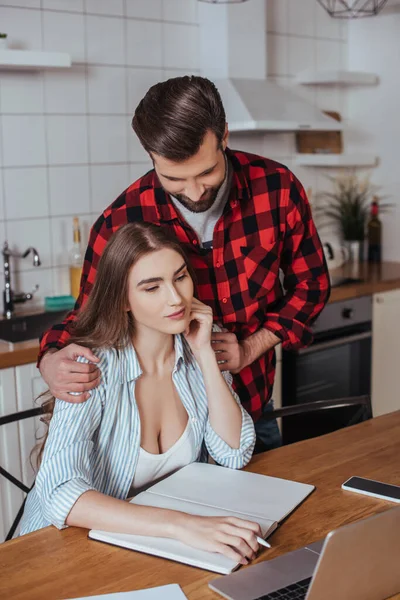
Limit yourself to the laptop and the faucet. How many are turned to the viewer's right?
1

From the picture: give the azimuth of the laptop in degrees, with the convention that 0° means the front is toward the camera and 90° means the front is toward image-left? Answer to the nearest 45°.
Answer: approximately 135°

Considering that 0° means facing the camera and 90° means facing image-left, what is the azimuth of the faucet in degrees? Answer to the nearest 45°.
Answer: approximately 270°

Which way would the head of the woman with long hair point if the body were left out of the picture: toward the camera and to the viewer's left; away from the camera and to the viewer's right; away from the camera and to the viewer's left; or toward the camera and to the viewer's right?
toward the camera and to the viewer's right

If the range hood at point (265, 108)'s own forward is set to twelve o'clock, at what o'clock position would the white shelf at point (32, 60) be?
The white shelf is roughly at 3 o'clock from the range hood.

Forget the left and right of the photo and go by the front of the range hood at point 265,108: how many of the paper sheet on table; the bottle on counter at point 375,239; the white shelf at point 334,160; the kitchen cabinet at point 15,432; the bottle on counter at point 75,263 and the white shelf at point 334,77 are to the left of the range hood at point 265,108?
3
